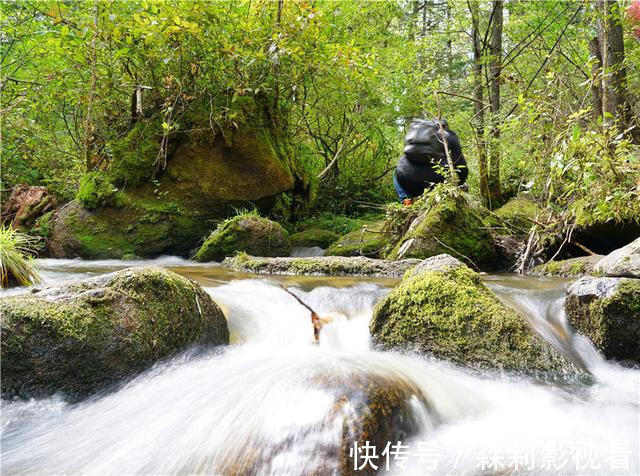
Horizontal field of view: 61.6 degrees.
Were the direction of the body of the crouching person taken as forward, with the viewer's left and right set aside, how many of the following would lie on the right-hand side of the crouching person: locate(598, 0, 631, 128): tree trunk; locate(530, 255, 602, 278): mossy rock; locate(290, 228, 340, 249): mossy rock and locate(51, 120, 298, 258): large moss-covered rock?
2

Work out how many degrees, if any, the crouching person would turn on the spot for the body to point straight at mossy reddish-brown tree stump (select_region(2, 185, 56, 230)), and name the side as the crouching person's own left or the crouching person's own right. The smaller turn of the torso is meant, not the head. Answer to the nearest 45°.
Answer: approximately 135° to the crouching person's own left

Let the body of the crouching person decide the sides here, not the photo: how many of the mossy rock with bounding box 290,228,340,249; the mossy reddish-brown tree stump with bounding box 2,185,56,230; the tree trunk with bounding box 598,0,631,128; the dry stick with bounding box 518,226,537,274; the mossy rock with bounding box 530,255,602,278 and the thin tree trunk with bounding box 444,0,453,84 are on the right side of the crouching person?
3

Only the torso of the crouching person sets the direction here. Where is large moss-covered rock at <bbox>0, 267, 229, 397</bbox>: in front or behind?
behind

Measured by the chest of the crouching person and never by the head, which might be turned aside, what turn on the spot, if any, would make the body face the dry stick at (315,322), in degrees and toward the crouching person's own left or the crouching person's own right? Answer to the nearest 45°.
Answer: approximately 135° to the crouching person's own right

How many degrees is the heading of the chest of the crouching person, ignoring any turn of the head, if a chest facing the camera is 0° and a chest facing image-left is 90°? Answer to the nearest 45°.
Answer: approximately 225°

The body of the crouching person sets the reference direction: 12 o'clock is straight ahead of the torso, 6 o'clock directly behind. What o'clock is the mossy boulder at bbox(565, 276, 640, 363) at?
The mossy boulder is roughly at 4 o'clock from the crouching person.

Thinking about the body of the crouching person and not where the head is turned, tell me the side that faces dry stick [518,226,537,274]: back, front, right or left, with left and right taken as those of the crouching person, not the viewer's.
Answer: right

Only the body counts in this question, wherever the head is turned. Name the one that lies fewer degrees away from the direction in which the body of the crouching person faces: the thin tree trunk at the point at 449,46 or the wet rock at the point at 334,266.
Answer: the thin tree trunk

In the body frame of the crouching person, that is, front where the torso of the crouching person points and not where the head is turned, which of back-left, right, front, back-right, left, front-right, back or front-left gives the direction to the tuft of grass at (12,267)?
back

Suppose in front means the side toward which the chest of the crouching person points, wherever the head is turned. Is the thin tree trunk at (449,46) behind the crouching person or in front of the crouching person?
in front

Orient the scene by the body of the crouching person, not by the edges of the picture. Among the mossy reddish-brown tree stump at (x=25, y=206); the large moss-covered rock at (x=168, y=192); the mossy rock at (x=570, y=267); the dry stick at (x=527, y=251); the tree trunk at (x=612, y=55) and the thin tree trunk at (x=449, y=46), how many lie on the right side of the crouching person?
3

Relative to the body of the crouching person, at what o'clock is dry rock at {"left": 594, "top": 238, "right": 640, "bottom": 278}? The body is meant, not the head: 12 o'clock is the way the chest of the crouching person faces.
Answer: The dry rock is roughly at 4 o'clock from the crouching person.

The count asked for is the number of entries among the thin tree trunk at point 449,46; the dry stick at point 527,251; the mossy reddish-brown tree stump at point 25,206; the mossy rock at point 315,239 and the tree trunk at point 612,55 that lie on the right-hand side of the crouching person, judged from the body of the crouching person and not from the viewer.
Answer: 2

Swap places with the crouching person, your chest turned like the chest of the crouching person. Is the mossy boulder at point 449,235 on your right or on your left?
on your right
